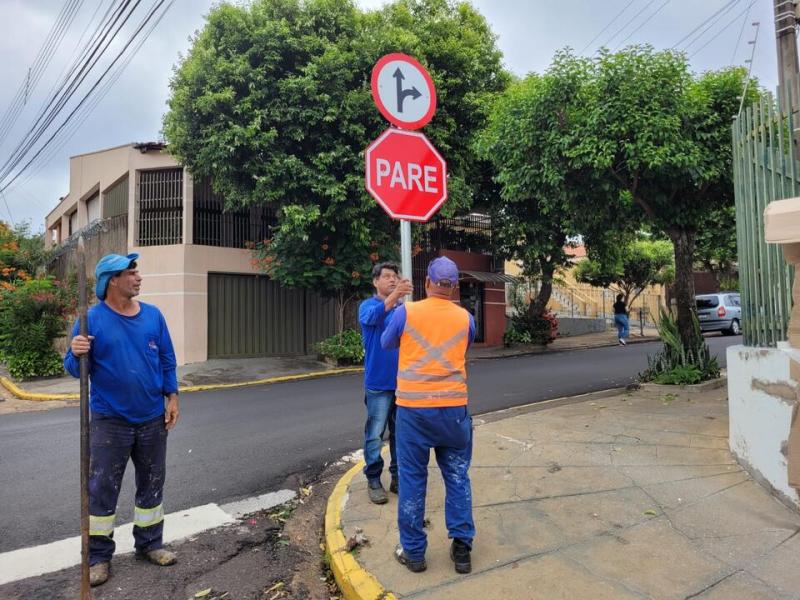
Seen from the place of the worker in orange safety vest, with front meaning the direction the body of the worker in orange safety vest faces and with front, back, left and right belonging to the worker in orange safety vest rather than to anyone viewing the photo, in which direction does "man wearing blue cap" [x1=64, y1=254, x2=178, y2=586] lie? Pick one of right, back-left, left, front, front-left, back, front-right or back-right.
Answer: left

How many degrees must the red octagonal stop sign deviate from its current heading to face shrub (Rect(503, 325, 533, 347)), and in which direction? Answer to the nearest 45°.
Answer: approximately 135° to its left

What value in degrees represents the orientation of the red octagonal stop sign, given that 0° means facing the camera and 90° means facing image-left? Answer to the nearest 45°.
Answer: approximately 315°

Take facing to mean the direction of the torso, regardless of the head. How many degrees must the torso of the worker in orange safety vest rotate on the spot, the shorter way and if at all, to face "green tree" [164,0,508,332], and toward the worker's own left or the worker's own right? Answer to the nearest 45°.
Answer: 0° — they already face it

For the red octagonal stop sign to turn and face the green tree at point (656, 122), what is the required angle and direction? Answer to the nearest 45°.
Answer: approximately 90° to its left

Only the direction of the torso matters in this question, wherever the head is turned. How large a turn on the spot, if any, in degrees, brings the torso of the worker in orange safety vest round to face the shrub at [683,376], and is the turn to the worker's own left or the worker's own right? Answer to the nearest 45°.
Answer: approximately 45° to the worker's own right

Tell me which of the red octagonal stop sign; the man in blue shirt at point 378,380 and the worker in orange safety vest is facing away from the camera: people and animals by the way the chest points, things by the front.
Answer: the worker in orange safety vest

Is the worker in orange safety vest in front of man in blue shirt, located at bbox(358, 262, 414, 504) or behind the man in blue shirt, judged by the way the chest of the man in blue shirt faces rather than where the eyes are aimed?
in front

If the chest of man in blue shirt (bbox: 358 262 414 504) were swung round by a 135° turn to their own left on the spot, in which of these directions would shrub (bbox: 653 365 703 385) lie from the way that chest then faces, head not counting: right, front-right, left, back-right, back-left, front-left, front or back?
front-right

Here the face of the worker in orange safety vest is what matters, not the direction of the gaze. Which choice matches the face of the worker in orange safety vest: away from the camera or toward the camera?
away from the camera

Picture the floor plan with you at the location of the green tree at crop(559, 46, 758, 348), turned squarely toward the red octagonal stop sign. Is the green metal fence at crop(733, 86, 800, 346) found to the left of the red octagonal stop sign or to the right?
left

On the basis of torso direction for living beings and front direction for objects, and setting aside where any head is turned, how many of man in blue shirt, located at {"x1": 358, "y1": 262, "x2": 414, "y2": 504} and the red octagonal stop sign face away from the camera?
0

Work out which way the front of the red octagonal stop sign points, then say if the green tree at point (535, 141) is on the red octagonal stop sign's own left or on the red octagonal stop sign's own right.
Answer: on the red octagonal stop sign's own left

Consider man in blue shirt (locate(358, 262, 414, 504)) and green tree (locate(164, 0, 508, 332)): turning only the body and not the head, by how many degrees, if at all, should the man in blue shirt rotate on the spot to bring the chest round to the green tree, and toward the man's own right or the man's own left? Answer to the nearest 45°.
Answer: approximately 135° to the man's own left

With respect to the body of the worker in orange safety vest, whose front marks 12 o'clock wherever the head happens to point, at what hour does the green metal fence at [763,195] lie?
The green metal fence is roughly at 2 o'clock from the worker in orange safety vest.

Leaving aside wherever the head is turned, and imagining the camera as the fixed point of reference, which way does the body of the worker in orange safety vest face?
away from the camera

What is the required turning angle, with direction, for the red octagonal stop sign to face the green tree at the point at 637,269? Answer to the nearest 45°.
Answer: approximately 90° to its left

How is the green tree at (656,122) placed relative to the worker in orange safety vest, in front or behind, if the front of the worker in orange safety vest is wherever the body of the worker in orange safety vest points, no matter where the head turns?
in front
